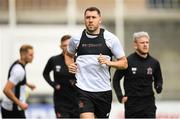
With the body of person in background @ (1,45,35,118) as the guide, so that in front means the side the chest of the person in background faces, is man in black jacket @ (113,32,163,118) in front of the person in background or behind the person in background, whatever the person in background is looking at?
in front

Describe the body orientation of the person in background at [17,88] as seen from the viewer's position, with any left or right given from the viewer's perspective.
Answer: facing to the right of the viewer
